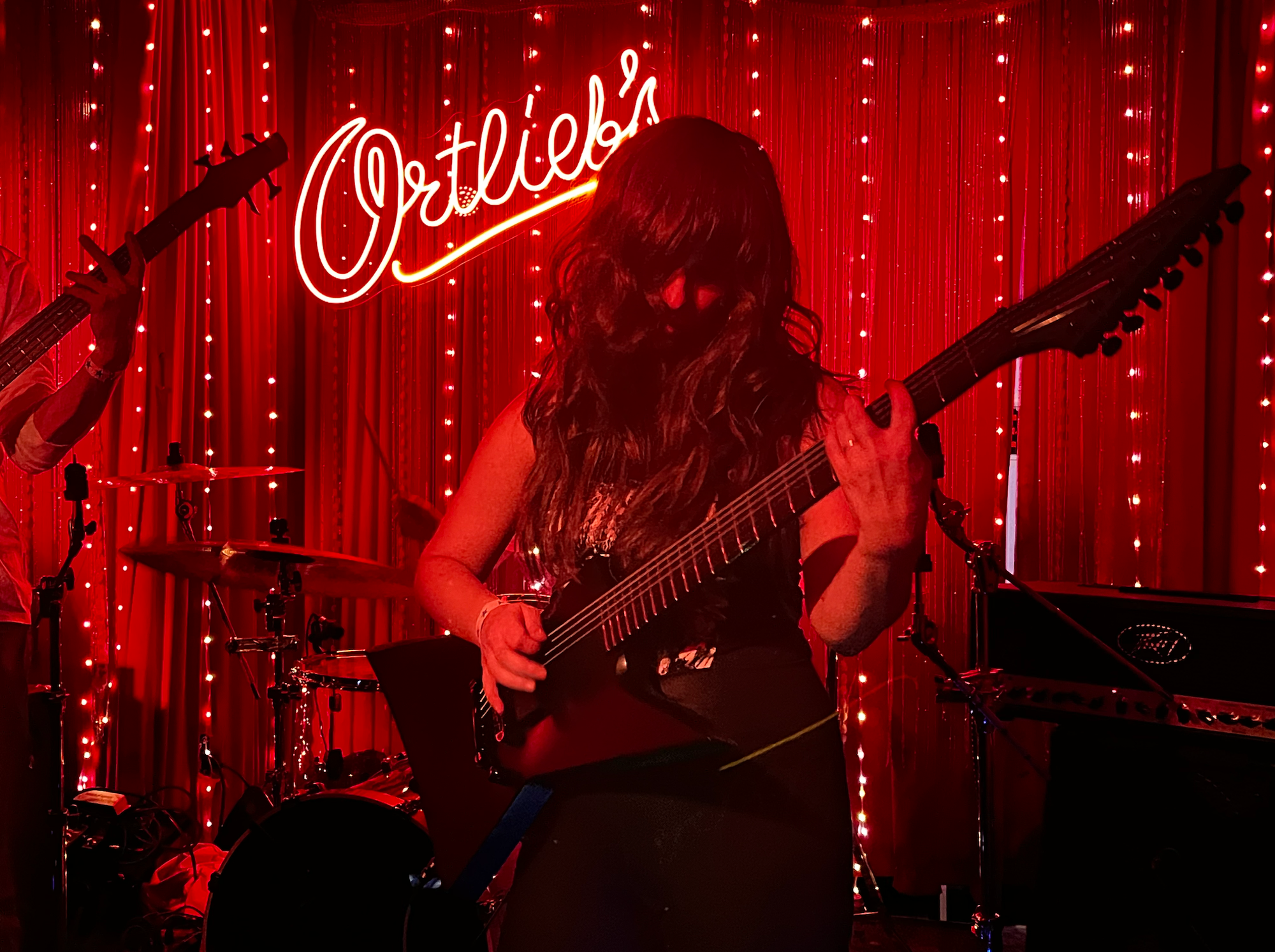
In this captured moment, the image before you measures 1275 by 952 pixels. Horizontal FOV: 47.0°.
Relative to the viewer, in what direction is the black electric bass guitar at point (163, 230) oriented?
toward the camera

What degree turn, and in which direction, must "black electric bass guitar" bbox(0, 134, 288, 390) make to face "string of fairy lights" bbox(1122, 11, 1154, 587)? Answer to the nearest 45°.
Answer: approximately 90° to its left

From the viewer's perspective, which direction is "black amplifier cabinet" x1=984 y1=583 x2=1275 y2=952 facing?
toward the camera

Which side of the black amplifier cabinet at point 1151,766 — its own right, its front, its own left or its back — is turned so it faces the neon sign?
right

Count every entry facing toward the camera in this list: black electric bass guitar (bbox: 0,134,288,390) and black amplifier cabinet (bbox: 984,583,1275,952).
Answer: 2

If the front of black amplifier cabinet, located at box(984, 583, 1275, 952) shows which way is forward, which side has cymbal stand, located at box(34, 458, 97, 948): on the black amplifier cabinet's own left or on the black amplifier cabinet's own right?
on the black amplifier cabinet's own right

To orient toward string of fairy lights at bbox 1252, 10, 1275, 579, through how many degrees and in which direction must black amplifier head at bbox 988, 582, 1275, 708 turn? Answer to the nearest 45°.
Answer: approximately 180°

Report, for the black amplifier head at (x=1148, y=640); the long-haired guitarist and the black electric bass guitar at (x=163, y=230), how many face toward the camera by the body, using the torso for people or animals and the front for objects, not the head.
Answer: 3

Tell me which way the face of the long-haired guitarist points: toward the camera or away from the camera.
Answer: toward the camera
